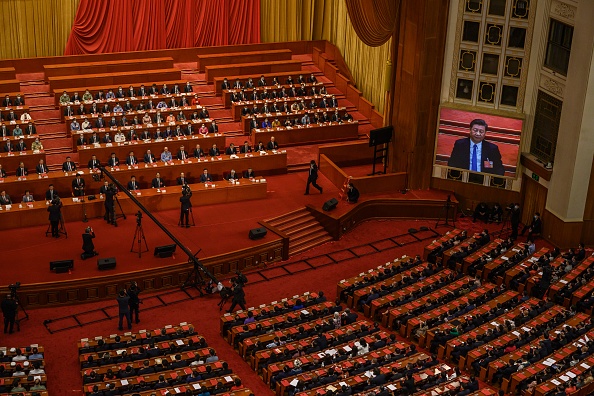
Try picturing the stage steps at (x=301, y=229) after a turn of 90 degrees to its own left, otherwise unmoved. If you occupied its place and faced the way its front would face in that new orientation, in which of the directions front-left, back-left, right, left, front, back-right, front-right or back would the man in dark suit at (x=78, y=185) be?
back-left

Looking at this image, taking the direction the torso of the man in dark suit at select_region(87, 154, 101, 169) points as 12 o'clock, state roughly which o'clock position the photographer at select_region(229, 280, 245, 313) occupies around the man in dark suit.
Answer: The photographer is roughly at 11 o'clock from the man in dark suit.

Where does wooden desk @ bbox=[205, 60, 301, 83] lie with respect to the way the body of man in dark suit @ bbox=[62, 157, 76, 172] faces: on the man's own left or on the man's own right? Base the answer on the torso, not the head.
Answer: on the man's own left

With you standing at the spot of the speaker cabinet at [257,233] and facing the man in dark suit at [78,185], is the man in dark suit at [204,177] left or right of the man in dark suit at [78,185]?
right

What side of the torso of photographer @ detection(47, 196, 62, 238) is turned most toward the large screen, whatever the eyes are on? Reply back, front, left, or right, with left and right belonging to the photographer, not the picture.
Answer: right

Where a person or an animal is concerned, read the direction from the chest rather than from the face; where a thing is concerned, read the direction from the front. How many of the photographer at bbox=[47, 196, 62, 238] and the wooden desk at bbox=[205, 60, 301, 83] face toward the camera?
1

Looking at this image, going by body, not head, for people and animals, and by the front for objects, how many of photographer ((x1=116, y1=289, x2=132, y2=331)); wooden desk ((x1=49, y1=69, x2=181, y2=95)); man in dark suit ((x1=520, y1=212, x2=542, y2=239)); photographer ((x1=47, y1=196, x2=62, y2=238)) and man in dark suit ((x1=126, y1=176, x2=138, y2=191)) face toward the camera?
2

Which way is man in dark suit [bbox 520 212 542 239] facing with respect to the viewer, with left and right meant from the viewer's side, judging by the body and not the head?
facing to the left of the viewer

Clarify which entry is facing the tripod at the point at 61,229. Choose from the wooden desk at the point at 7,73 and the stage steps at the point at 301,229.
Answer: the wooden desk

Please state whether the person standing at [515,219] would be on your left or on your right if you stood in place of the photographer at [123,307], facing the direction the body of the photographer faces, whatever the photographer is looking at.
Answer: on your right
